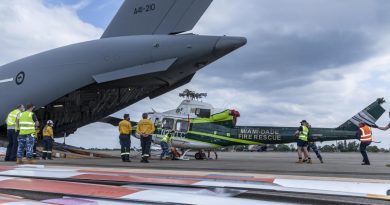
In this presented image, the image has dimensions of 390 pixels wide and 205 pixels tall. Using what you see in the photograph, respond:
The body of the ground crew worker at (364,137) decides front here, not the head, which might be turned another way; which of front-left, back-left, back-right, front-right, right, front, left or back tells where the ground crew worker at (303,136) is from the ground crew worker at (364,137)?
front-left

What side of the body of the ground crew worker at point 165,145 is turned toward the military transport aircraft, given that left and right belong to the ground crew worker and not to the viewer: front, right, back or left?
back

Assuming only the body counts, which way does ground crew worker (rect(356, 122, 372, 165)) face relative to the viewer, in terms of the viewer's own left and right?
facing away from the viewer and to the left of the viewer

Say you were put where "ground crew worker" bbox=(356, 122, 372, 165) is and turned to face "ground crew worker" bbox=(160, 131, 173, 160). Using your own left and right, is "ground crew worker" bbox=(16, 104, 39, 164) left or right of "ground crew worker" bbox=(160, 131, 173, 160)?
left

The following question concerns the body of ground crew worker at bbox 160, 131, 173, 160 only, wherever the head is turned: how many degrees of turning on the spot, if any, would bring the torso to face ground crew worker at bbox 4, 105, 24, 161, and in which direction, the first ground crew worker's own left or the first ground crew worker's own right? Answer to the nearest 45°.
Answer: approximately 135° to the first ground crew worker's own right

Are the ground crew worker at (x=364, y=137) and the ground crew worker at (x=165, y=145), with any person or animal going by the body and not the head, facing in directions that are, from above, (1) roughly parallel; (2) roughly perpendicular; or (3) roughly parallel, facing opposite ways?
roughly perpendicular

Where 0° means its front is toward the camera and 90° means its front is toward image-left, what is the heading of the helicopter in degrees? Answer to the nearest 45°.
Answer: approximately 90°

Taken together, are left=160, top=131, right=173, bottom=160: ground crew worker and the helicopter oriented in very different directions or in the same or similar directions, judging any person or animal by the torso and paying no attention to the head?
very different directions
